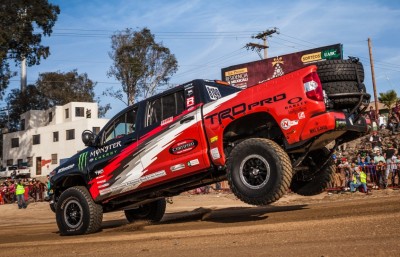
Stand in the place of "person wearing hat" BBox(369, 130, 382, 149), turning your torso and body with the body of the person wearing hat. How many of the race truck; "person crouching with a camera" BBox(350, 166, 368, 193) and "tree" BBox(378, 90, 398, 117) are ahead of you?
2

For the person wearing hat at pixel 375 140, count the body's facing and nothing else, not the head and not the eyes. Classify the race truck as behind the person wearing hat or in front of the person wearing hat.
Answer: in front

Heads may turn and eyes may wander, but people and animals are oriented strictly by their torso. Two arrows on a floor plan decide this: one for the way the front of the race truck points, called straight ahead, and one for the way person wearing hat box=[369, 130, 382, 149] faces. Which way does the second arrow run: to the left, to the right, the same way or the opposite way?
to the left

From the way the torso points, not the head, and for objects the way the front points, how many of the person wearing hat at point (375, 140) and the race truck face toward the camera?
1

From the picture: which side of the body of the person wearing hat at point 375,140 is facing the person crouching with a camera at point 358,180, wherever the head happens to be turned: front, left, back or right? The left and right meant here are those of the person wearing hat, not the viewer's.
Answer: front

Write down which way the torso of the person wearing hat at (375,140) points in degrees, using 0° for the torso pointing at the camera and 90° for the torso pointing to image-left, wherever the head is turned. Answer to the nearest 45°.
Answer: approximately 0°

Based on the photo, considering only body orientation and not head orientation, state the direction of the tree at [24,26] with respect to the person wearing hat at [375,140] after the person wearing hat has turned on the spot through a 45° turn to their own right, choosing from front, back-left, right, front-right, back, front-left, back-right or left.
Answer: front-right

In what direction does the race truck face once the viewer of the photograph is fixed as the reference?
facing away from the viewer and to the left of the viewer

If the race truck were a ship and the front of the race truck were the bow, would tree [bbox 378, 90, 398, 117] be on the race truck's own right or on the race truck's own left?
on the race truck's own right

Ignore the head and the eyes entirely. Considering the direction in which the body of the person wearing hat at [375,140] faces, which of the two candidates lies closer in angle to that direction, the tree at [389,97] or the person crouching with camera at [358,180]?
the person crouching with camera
